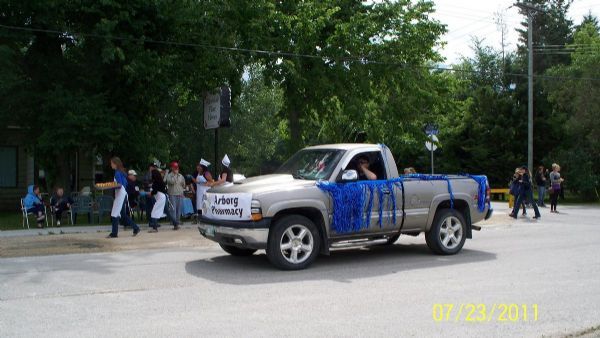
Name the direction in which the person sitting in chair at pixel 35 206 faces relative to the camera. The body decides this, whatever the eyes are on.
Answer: to the viewer's right

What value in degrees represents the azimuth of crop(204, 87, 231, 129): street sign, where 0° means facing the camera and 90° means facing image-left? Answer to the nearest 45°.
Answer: approximately 45°

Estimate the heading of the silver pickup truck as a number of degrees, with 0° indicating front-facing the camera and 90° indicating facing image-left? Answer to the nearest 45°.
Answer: approximately 45°

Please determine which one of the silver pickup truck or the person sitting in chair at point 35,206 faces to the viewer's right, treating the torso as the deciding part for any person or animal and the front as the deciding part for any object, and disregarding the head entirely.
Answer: the person sitting in chair

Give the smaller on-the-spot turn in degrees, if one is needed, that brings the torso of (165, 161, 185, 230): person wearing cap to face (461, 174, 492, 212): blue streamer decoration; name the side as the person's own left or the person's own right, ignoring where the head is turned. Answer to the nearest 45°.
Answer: approximately 45° to the person's own left

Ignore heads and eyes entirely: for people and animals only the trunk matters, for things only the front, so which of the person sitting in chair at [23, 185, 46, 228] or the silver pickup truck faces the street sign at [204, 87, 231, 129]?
the person sitting in chair
